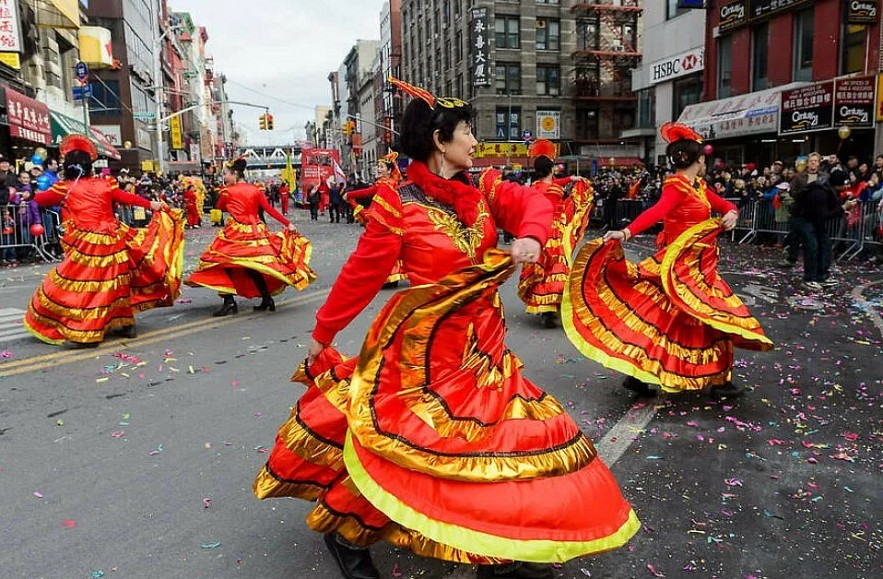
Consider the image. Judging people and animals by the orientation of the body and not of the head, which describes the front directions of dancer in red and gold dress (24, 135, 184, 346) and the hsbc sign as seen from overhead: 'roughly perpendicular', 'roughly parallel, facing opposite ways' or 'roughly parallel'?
roughly perpendicular

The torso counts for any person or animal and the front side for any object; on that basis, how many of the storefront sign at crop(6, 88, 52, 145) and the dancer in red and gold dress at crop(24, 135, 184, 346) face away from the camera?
1

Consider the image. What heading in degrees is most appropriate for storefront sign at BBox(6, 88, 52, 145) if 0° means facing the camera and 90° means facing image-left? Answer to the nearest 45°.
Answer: approximately 315°

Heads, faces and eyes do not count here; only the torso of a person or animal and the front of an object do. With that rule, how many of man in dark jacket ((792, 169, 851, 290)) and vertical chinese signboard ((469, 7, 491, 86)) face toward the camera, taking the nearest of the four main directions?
1

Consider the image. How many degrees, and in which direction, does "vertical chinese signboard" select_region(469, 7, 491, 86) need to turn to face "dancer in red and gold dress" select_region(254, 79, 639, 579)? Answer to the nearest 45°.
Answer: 0° — it already faces them

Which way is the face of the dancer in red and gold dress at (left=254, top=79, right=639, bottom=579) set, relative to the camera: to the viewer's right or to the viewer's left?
to the viewer's right

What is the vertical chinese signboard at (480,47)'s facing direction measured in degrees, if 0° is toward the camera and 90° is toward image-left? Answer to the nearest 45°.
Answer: approximately 0°

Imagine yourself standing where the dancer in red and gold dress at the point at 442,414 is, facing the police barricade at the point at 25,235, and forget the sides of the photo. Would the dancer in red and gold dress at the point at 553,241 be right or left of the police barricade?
right

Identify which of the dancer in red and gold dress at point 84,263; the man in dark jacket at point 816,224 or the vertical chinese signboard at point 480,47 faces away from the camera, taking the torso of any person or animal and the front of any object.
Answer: the dancer in red and gold dress
